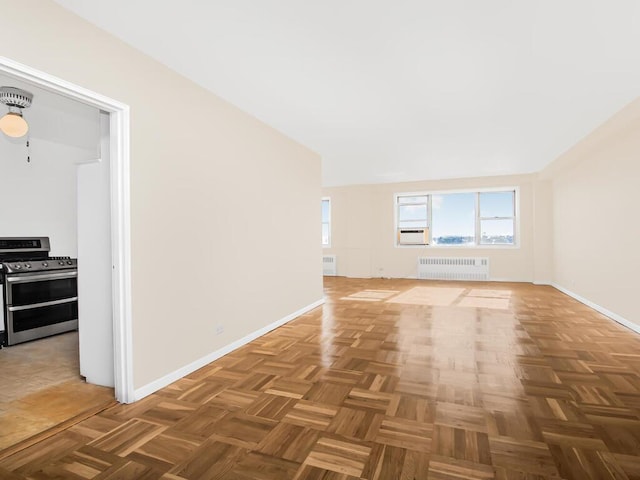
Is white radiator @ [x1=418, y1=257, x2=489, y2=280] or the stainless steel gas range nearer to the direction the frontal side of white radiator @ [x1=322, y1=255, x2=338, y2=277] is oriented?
the stainless steel gas range

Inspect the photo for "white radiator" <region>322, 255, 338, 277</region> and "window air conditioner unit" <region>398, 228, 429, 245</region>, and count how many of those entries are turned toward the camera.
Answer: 2

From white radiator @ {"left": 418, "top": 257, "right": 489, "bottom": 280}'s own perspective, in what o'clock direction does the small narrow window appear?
The small narrow window is roughly at 3 o'clock from the white radiator.

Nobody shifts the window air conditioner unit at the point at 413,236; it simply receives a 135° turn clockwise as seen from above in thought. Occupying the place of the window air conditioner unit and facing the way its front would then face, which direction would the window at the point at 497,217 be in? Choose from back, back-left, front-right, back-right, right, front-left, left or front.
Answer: back-right

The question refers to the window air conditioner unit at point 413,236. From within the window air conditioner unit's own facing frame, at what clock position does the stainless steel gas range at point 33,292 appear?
The stainless steel gas range is roughly at 1 o'clock from the window air conditioner unit.

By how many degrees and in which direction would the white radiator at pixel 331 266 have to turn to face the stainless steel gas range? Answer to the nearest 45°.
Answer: approximately 45° to its right

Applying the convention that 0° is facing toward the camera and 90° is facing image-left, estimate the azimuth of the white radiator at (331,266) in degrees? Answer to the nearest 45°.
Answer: approximately 0°

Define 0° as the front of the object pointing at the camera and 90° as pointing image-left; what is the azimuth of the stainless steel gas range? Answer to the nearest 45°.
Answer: approximately 315°

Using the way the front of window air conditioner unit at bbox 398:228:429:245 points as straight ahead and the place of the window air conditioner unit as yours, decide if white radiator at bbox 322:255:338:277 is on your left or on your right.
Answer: on your right

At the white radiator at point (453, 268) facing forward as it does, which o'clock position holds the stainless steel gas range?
The stainless steel gas range is roughly at 1 o'clock from the white radiator.
